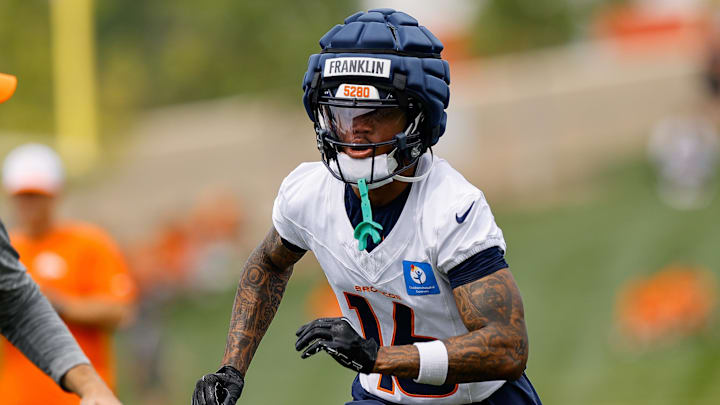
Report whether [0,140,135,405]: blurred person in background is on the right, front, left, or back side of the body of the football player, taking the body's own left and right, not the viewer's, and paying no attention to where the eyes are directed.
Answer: back

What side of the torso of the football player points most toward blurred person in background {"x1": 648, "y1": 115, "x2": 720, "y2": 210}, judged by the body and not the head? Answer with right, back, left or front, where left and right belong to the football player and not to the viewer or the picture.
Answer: back

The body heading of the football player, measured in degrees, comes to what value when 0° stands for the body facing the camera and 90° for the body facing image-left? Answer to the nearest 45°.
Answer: approximately 45°
